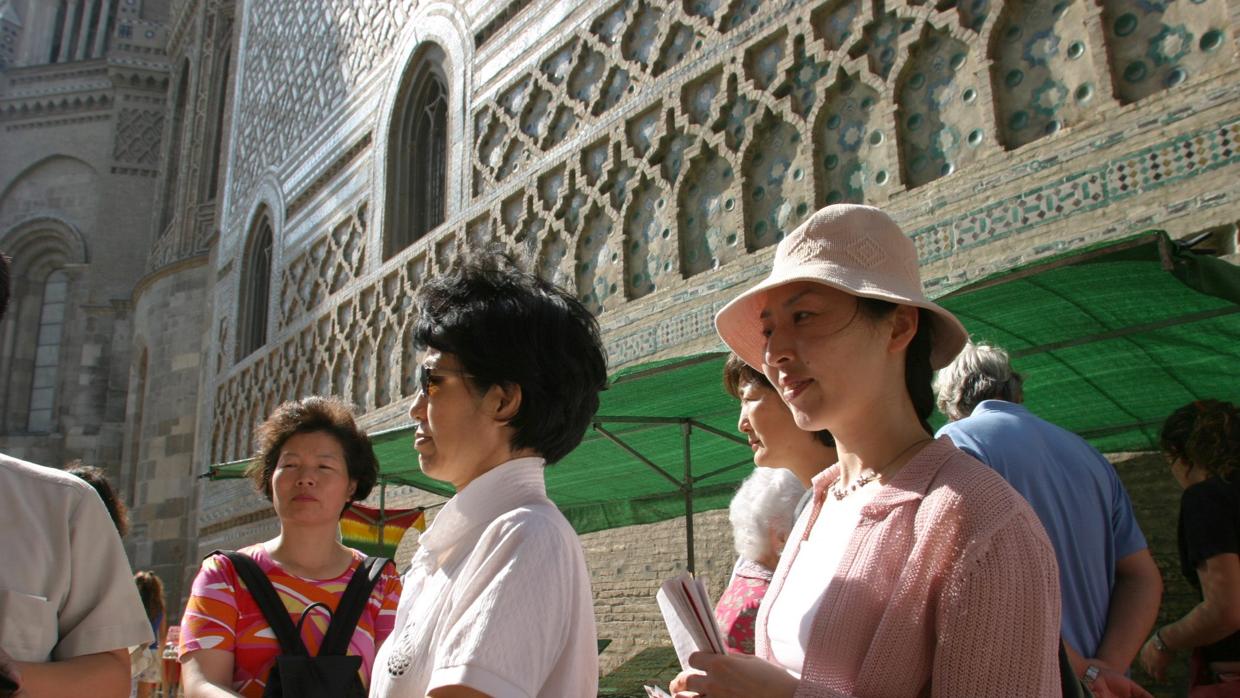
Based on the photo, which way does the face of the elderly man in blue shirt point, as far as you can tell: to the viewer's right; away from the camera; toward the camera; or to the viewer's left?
away from the camera

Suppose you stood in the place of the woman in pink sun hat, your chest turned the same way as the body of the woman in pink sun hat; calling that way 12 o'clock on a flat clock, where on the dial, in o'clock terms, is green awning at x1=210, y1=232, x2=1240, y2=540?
The green awning is roughly at 5 o'clock from the woman in pink sun hat.

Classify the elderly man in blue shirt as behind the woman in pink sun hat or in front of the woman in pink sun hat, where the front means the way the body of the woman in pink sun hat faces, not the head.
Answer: behind

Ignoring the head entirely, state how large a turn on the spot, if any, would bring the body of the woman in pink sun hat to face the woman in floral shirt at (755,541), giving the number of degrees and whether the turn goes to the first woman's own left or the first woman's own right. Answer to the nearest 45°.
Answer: approximately 135° to the first woman's own right

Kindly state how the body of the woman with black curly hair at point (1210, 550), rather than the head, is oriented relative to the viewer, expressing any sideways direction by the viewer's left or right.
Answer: facing to the left of the viewer
